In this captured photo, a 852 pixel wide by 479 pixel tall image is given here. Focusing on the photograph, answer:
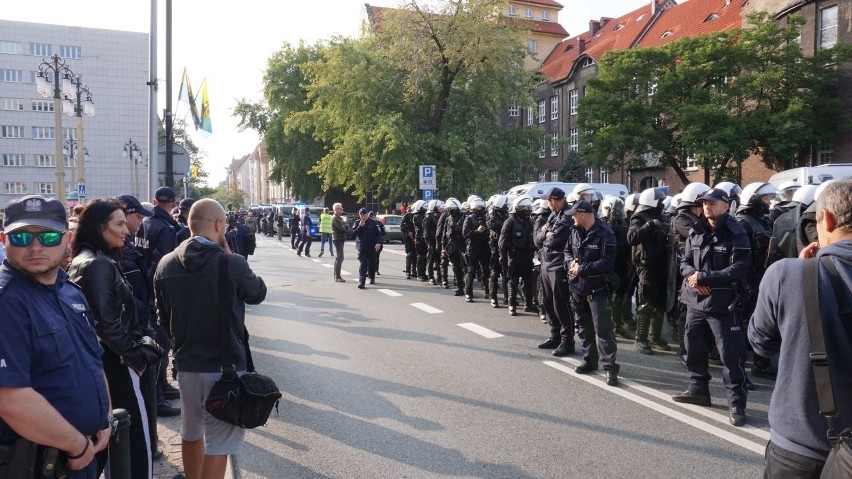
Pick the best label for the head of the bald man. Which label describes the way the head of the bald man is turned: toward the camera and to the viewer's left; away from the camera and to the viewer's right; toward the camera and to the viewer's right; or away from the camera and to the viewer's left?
away from the camera and to the viewer's right

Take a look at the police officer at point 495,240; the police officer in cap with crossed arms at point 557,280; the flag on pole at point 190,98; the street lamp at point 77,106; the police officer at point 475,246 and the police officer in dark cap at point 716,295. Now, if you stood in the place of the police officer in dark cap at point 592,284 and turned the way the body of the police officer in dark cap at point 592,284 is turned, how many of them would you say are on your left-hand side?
1

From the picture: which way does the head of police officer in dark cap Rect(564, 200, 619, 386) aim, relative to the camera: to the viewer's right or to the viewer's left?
to the viewer's left

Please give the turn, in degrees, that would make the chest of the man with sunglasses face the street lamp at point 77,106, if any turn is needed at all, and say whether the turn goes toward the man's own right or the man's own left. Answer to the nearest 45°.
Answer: approximately 135° to the man's own left

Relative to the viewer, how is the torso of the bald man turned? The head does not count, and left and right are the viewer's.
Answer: facing away from the viewer and to the right of the viewer

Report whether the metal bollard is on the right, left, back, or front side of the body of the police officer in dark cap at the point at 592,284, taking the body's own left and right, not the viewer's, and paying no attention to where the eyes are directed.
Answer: front

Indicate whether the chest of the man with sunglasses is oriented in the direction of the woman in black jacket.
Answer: no

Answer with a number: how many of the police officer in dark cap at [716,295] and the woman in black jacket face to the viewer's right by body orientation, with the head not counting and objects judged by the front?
1

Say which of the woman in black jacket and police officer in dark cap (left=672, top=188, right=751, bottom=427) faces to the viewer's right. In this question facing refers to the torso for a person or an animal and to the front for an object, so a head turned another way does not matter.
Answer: the woman in black jacket

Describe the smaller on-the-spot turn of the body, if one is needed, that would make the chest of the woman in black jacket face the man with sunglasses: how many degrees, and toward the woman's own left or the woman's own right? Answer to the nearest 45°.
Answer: approximately 90° to the woman's own right

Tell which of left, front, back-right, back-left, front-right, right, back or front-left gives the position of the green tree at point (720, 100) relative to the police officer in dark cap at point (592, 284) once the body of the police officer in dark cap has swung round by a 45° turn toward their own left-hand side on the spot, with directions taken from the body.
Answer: back

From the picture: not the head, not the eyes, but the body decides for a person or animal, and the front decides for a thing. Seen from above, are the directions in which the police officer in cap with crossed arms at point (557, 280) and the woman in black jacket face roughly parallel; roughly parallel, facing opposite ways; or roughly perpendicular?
roughly parallel, facing opposite ways

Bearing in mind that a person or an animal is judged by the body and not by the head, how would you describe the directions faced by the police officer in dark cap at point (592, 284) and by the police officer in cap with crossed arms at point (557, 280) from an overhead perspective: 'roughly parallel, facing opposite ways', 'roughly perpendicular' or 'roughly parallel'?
roughly parallel

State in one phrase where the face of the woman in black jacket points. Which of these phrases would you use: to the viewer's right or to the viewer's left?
to the viewer's right

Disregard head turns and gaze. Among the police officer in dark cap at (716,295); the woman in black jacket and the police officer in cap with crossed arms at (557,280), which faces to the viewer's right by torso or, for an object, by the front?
the woman in black jacket

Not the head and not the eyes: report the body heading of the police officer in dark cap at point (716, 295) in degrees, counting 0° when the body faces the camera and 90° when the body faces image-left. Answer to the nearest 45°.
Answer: approximately 45°

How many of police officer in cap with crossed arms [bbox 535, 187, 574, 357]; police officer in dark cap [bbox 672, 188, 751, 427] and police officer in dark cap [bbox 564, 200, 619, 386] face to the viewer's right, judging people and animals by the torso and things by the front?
0

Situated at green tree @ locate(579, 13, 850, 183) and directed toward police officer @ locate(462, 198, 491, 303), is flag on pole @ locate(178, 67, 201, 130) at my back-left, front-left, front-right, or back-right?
front-right

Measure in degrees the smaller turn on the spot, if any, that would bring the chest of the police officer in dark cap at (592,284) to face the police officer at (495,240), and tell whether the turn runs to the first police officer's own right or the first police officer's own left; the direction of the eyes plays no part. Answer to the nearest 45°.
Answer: approximately 135° to the first police officer's own right

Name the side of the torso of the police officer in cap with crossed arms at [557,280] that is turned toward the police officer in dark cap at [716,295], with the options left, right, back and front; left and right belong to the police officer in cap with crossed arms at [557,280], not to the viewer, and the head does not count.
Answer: left

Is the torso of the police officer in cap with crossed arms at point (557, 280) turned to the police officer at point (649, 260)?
no

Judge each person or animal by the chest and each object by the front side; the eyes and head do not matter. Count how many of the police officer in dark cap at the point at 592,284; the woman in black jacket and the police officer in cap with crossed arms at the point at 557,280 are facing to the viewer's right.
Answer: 1
